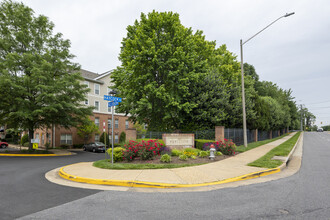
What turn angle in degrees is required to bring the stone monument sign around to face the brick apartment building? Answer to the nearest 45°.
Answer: approximately 135° to its right

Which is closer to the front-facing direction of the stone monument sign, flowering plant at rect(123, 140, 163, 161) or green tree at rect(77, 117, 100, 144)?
the flowering plant

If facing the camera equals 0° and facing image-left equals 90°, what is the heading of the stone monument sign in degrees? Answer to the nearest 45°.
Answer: approximately 0°

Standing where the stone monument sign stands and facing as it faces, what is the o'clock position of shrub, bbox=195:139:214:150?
The shrub is roughly at 8 o'clock from the stone monument sign.

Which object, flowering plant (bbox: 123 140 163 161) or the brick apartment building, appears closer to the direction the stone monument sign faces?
the flowering plant

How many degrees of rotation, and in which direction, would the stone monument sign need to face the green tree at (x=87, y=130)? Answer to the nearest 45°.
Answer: approximately 135° to its right
